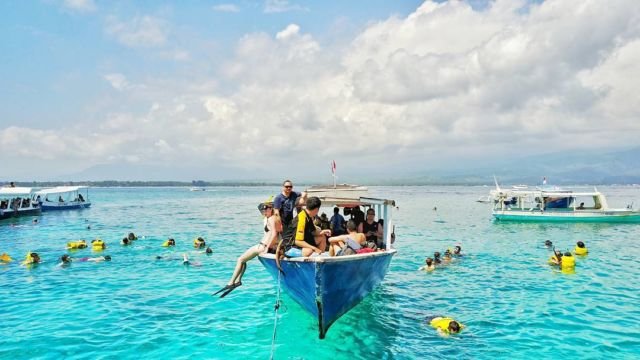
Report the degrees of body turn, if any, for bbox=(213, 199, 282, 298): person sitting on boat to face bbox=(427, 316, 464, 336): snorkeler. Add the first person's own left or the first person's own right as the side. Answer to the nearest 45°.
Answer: approximately 180°

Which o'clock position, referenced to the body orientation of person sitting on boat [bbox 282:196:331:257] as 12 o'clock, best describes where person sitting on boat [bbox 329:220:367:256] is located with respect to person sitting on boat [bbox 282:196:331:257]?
person sitting on boat [bbox 329:220:367:256] is roughly at 11 o'clock from person sitting on boat [bbox 282:196:331:257].

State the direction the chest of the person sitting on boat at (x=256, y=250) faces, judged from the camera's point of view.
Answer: to the viewer's left

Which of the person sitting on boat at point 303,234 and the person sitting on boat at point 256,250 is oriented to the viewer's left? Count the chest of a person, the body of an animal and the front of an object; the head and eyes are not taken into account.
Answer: the person sitting on boat at point 256,250

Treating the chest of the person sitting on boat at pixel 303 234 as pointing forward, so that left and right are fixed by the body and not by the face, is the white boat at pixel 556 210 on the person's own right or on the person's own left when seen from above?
on the person's own left

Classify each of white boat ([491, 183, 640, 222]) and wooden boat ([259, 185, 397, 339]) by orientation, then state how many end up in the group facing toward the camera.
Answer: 1

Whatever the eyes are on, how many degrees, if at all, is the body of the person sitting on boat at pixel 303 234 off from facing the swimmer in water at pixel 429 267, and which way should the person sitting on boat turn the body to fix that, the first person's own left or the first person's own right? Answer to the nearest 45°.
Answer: approximately 45° to the first person's own left

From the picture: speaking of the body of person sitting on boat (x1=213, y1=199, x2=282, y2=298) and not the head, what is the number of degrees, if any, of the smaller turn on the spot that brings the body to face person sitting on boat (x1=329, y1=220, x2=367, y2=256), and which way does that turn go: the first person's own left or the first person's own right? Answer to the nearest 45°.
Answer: approximately 180°

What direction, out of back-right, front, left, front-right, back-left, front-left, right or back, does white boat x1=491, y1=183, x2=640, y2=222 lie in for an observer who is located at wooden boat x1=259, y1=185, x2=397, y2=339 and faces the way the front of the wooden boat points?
back-left

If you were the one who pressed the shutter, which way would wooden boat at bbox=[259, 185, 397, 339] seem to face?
facing the viewer

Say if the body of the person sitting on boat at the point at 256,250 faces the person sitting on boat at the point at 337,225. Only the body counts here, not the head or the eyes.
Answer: no

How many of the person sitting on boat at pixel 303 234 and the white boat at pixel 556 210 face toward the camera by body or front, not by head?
0
